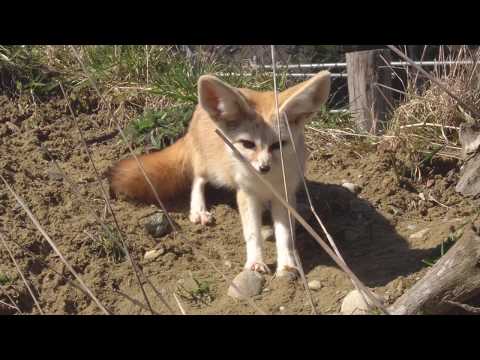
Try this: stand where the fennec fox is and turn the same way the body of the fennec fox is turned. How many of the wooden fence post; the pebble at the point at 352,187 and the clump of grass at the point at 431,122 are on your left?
3

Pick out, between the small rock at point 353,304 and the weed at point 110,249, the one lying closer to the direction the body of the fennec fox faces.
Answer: the small rock

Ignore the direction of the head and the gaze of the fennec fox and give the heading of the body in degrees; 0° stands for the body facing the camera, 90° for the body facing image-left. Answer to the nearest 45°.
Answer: approximately 315°

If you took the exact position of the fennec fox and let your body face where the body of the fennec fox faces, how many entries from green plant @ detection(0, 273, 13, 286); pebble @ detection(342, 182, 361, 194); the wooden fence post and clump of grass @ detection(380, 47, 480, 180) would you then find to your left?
3

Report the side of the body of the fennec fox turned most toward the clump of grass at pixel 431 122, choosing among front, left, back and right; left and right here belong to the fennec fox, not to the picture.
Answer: left

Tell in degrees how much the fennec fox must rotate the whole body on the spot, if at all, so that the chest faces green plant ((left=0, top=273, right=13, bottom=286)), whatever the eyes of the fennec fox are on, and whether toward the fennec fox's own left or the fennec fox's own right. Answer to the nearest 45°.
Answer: approximately 135° to the fennec fox's own right

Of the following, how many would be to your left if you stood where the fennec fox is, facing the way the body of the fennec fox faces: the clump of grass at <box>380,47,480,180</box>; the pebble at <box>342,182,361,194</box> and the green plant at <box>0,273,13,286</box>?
2

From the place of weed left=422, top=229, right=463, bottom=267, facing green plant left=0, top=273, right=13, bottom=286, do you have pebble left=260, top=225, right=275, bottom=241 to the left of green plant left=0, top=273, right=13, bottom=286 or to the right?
right
